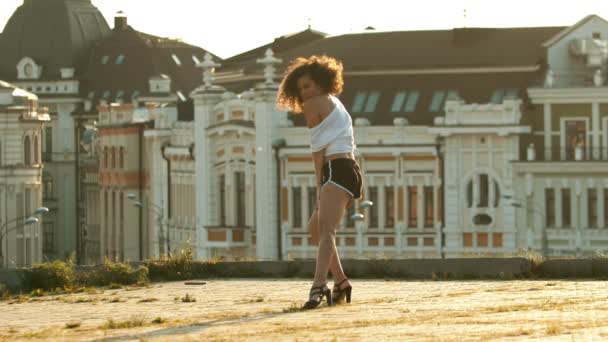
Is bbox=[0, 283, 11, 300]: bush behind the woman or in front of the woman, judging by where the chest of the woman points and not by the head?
in front

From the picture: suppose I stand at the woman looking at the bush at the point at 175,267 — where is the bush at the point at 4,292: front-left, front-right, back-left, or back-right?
front-left
